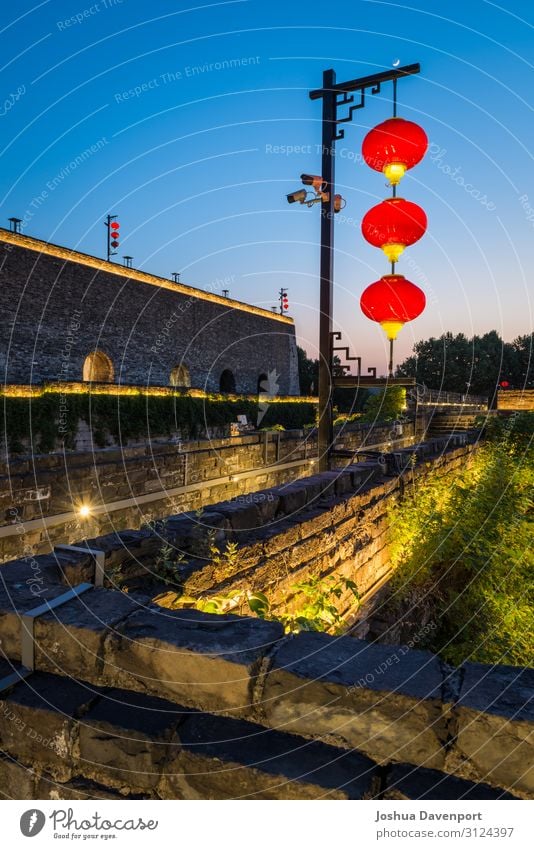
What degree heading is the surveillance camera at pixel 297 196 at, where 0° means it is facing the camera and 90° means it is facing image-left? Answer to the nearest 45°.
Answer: approximately 45°

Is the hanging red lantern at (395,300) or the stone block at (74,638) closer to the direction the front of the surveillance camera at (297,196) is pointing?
the stone block

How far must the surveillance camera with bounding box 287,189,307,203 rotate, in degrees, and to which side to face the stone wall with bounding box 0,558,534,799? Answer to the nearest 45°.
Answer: approximately 45° to its left

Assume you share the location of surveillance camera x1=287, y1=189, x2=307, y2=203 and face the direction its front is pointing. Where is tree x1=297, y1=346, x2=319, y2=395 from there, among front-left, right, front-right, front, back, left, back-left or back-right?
back-right
